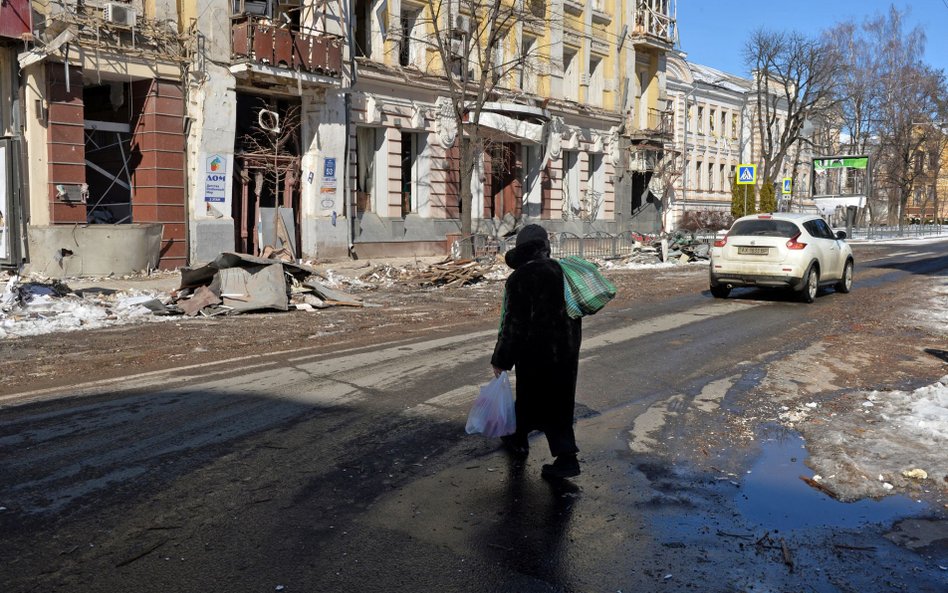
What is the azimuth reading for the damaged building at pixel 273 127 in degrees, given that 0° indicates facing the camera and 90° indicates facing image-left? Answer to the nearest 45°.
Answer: approximately 315°

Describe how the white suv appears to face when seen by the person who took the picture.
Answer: facing away from the viewer and to the right of the viewer

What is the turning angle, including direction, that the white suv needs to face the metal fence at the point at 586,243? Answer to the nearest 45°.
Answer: approximately 90° to its left

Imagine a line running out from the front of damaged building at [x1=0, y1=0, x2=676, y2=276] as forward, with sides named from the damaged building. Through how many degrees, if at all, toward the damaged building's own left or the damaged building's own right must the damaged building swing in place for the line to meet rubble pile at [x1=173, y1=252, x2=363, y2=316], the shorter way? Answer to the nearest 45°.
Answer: approximately 45° to the damaged building's own right

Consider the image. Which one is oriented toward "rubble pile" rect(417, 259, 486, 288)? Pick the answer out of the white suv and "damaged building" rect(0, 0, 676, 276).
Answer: the damaged building

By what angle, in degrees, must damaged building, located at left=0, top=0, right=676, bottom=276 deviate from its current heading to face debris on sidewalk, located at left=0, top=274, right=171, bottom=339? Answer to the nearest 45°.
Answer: approximately 45° to its right

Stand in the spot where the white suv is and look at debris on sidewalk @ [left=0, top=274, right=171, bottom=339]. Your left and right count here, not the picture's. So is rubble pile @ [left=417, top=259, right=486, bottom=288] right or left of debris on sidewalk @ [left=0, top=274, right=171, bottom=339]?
right
